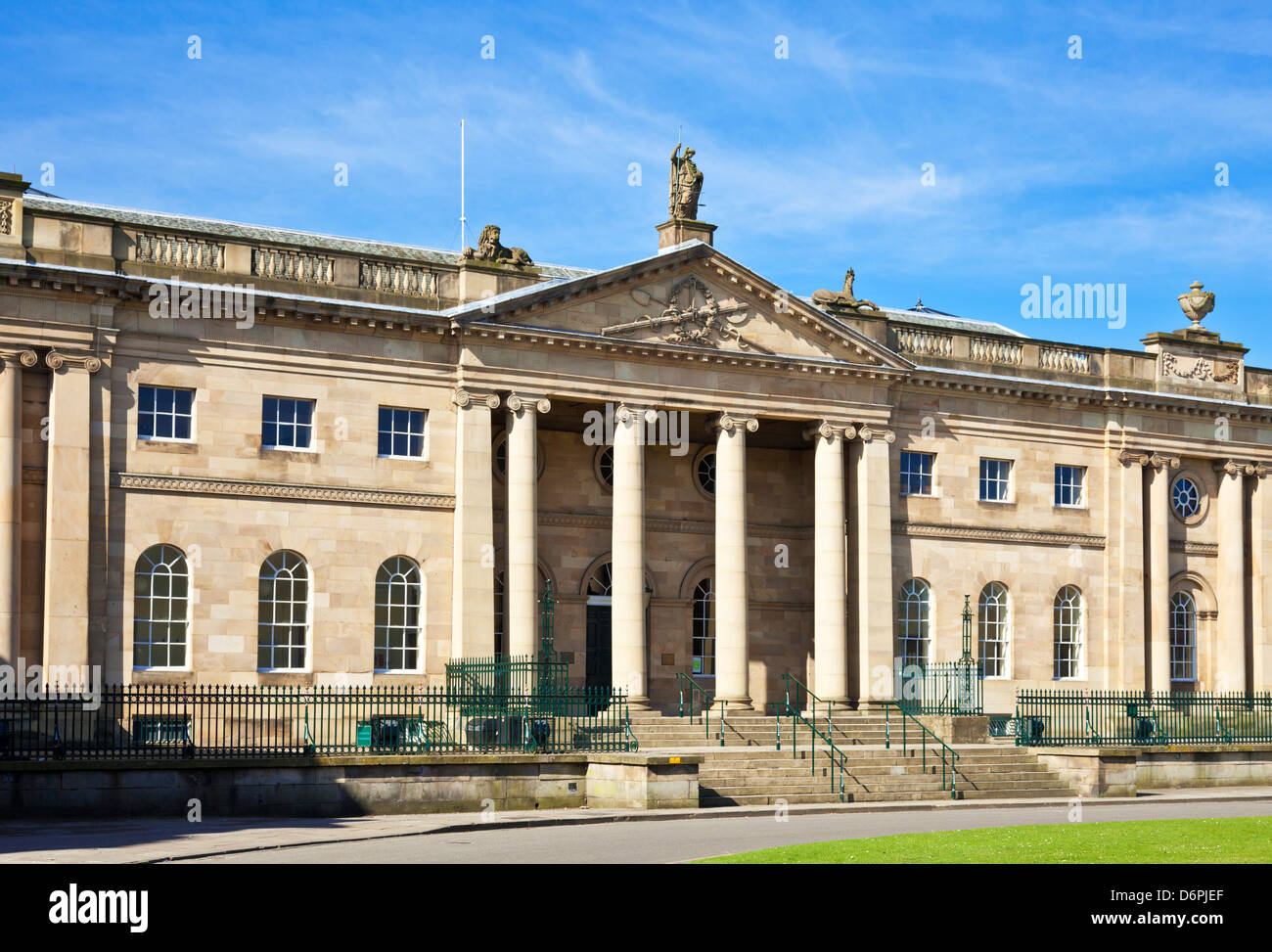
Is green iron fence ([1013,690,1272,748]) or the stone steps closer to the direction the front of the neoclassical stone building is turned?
the stone steps

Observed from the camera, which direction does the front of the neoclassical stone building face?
facing the viewer and to the right of the viewer

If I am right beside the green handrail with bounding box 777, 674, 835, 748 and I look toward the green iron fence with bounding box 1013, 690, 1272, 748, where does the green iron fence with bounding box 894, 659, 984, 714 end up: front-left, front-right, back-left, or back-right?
front-left

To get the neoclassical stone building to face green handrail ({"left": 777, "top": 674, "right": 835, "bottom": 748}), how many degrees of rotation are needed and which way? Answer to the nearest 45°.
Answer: approximately 45° to its left

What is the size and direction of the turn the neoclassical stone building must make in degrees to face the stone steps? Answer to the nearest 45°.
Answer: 0° — it already faces it

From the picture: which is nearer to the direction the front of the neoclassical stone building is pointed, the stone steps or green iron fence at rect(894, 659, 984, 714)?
the stone steps
